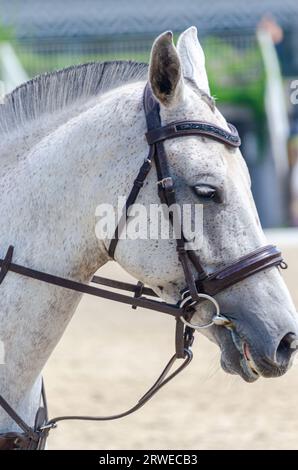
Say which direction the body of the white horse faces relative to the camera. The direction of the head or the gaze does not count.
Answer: to the viewer's right
